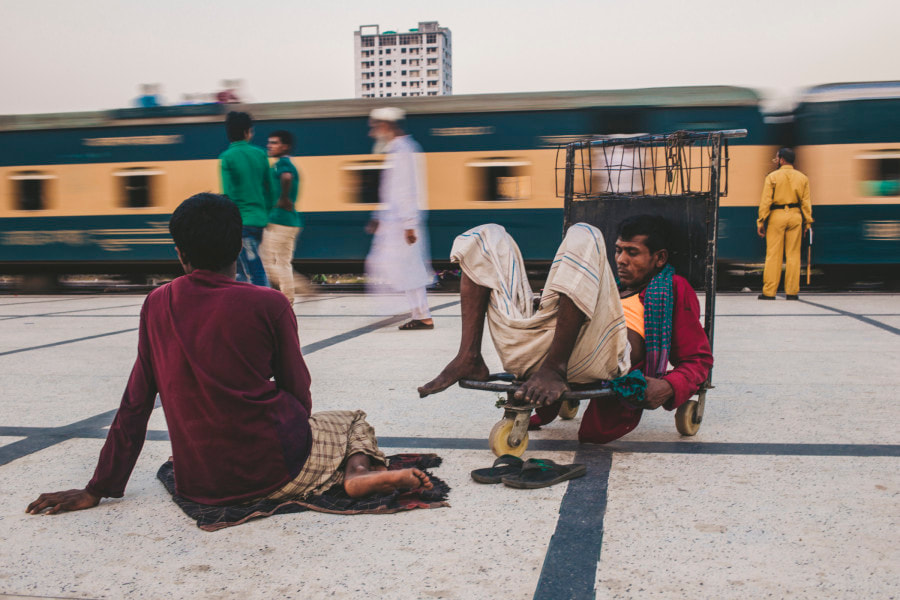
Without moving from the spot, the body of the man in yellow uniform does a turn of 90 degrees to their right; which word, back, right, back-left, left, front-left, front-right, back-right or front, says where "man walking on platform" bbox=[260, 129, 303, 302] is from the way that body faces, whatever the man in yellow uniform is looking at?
back-right

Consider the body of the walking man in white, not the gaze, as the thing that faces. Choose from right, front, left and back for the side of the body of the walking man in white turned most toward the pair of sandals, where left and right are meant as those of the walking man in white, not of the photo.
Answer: left

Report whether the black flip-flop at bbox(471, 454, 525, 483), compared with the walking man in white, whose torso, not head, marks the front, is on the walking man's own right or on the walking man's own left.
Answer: on the walking man's own left

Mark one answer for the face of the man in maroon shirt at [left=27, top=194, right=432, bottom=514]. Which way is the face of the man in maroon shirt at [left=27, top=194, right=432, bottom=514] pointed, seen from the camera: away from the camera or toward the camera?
away from the camera

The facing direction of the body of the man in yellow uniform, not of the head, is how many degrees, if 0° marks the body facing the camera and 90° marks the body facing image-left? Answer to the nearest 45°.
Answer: approximately 180°
